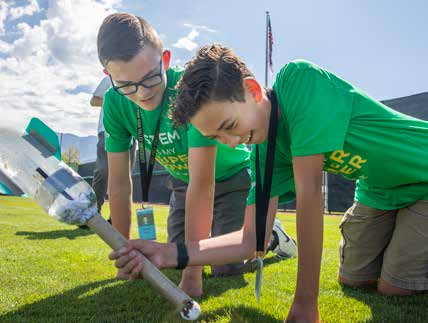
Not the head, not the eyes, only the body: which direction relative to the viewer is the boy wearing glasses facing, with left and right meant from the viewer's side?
facing the viewer and to the left of the viewer

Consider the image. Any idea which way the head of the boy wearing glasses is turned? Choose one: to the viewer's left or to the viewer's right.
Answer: to the viewer's left
